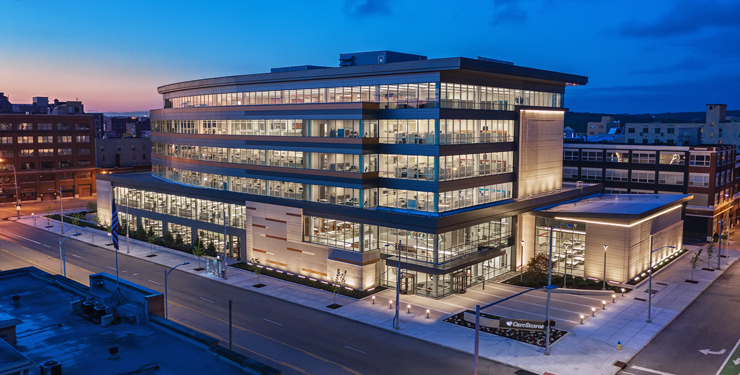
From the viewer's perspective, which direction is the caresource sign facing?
toward the camera

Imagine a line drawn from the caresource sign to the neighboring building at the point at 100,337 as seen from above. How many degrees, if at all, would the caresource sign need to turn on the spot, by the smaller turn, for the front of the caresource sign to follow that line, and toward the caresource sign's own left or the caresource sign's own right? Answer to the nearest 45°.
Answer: approximately 45° to the caresource sign's own right
